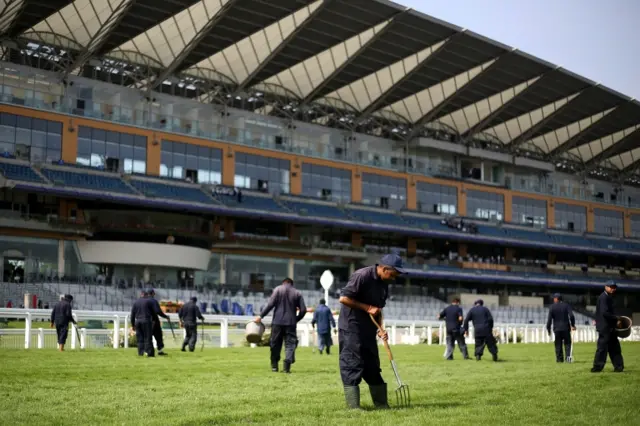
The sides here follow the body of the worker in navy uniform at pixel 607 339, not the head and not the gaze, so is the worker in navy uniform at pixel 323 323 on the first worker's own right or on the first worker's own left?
on the first worker's own left

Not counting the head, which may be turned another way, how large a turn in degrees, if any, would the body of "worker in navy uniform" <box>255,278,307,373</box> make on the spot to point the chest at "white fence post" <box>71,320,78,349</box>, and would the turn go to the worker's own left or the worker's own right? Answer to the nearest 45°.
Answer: approximately 45° to the worker's own left

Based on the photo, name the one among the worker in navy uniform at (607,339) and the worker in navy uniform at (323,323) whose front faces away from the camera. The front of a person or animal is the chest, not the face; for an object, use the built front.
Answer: the worker in navy uniform at (323,323)

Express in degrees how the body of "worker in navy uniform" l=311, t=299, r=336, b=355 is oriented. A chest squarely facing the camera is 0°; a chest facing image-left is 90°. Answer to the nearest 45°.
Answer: approximately 180°

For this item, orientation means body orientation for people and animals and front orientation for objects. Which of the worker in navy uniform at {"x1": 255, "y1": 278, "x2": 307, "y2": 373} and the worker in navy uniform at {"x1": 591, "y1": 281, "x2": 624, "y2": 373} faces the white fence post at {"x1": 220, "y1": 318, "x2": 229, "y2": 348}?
the worker in navy uniform at {"x1": 255, "y1": 278, "x2": 307, "y2": 373}

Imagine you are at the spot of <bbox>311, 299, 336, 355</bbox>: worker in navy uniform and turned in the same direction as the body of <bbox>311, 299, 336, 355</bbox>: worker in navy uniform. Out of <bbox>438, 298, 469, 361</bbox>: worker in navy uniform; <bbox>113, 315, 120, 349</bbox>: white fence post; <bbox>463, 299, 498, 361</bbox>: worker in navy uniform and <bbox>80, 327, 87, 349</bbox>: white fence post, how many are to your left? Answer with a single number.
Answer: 2

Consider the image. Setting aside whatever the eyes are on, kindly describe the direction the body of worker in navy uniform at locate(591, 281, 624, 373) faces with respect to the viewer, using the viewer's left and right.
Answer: facing to the right of the viewer

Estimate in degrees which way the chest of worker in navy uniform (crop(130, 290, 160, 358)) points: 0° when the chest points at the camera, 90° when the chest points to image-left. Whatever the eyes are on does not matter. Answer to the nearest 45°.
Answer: approximately 180°
